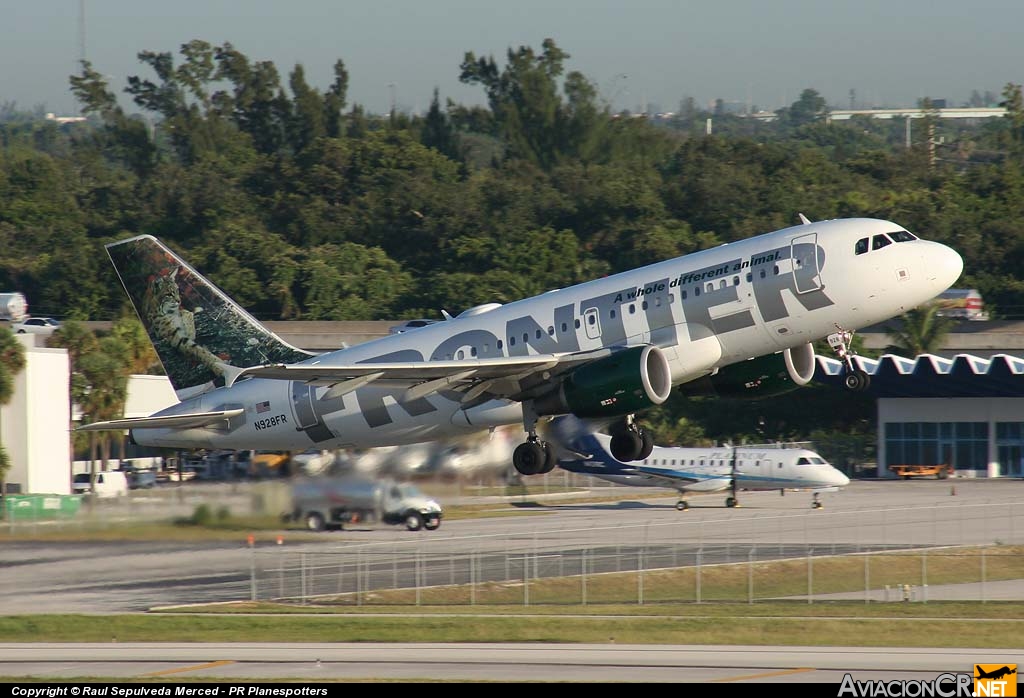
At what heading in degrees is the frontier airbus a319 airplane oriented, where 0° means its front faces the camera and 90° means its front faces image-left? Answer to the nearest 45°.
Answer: approximately 315°
